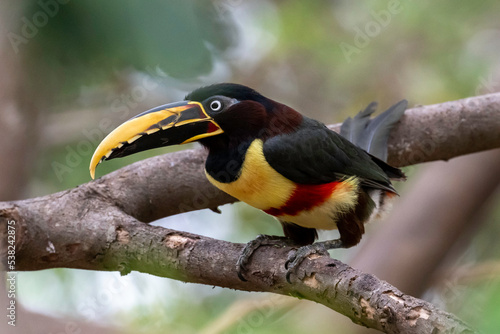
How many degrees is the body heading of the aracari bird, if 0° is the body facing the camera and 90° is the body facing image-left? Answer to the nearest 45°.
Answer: approximately 90°
